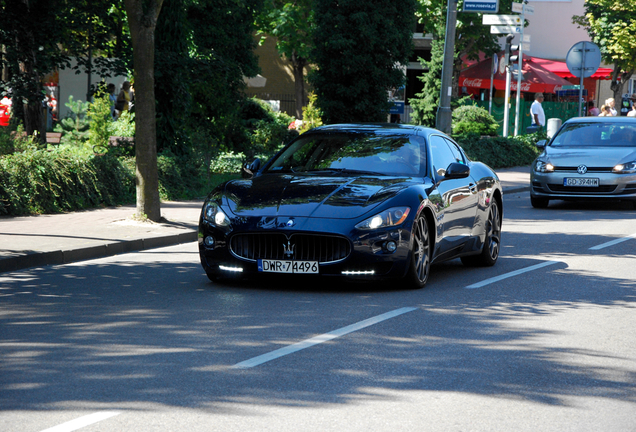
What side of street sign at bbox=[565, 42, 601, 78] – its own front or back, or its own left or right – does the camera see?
back

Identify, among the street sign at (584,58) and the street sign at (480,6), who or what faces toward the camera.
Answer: the street sign at (480,6)

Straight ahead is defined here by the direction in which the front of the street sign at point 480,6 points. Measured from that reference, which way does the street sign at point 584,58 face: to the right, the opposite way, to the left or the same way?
the opposite way

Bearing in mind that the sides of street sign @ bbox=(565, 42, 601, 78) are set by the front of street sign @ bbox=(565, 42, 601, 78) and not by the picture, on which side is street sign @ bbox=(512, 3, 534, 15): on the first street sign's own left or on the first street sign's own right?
on the first street sign's own left

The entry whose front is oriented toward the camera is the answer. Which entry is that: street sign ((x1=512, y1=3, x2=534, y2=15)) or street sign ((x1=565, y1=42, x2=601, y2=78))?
street sign ((x1=512, y1=3, x2=534, y2=15))

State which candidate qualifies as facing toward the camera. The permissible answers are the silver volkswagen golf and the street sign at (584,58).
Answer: the silver volkswagen golf

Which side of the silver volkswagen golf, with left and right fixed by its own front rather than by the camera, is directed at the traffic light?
back

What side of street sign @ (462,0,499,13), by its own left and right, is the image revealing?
front

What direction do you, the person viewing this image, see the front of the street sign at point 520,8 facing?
facing the viewer
